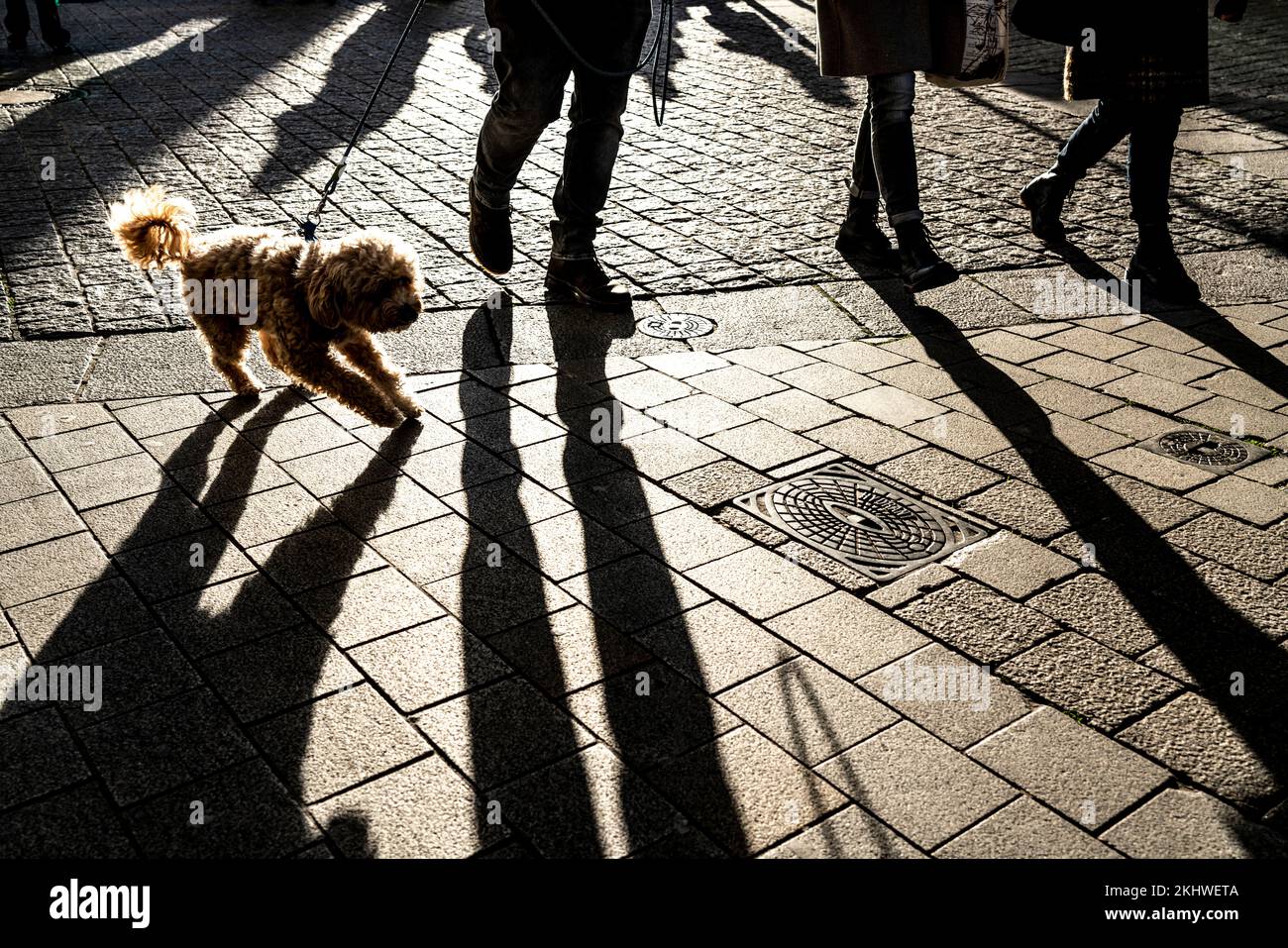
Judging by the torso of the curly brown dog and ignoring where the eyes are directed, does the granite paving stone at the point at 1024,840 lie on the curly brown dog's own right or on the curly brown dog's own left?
on the curly brown dog's own right

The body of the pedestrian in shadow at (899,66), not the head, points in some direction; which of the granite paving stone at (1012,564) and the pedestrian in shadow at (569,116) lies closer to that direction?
the granite paving stone

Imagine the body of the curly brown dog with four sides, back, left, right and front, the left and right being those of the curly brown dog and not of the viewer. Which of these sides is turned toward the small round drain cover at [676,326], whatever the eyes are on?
front

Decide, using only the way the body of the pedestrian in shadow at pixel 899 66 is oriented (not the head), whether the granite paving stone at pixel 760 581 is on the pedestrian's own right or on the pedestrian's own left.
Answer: on the pedestrian's own right

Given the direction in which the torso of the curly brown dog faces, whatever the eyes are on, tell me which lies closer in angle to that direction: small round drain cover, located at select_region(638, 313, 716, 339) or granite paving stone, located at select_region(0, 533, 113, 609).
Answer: the small round drain cover

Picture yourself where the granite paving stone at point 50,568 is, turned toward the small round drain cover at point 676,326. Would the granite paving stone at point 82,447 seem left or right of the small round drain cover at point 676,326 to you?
left

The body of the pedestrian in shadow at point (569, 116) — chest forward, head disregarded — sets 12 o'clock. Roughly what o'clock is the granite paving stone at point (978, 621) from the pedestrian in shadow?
The granite paving stone is roughly at 1 o'clock from the pedestrian in shadow.

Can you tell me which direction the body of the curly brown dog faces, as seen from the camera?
to the viewer's right

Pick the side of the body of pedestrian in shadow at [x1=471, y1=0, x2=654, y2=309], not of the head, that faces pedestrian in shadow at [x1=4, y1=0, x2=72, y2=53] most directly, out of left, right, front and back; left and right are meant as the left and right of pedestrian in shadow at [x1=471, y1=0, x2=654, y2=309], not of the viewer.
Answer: back
